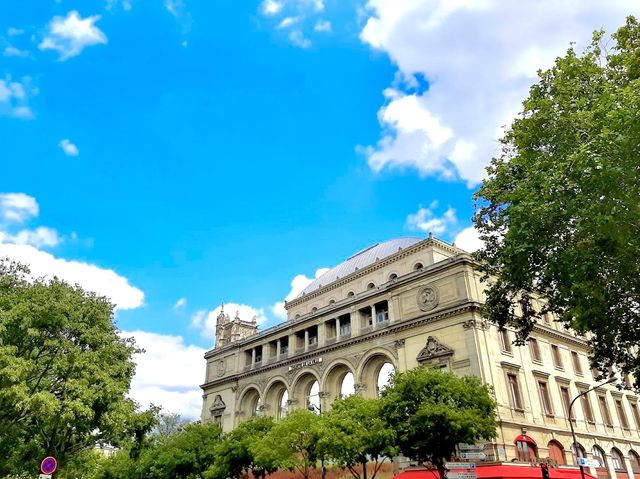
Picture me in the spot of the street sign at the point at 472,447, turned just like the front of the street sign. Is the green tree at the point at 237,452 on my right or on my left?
on my right

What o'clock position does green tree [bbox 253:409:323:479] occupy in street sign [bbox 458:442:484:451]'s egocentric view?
The green tree is roughly at 3 o'clock from the street sign.

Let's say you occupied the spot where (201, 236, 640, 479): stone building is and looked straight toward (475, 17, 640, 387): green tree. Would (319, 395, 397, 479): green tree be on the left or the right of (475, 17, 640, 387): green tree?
right

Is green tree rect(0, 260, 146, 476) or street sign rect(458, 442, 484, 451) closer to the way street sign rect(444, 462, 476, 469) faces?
the green tree

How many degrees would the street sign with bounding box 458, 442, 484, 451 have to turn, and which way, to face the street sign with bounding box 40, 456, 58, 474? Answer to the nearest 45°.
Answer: approximately 45° to its right

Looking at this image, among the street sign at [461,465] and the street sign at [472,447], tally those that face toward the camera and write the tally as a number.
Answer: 2

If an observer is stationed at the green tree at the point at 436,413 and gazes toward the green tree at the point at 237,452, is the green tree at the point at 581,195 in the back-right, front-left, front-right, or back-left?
back-left

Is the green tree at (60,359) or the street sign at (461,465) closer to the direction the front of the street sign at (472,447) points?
the street sign
